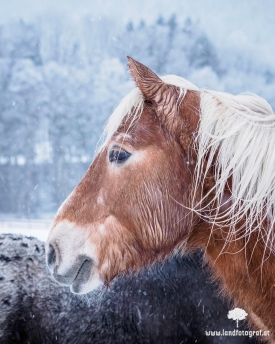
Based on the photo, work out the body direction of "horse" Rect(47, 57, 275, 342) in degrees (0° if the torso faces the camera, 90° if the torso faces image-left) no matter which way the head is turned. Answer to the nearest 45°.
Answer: approximately 90°
